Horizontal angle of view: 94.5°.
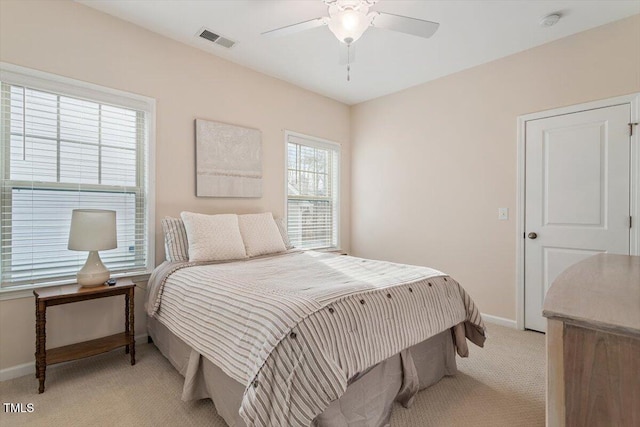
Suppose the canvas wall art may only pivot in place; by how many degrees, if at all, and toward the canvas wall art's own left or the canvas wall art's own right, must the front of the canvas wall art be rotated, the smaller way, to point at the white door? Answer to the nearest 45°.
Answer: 0° — it already faces it

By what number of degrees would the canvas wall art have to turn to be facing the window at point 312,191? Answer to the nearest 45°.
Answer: approximately 90° to its left

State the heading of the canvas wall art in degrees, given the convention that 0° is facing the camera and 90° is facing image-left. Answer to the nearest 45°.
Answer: approximately 315°

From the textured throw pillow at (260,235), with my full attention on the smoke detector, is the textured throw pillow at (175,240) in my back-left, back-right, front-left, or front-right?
back-right
